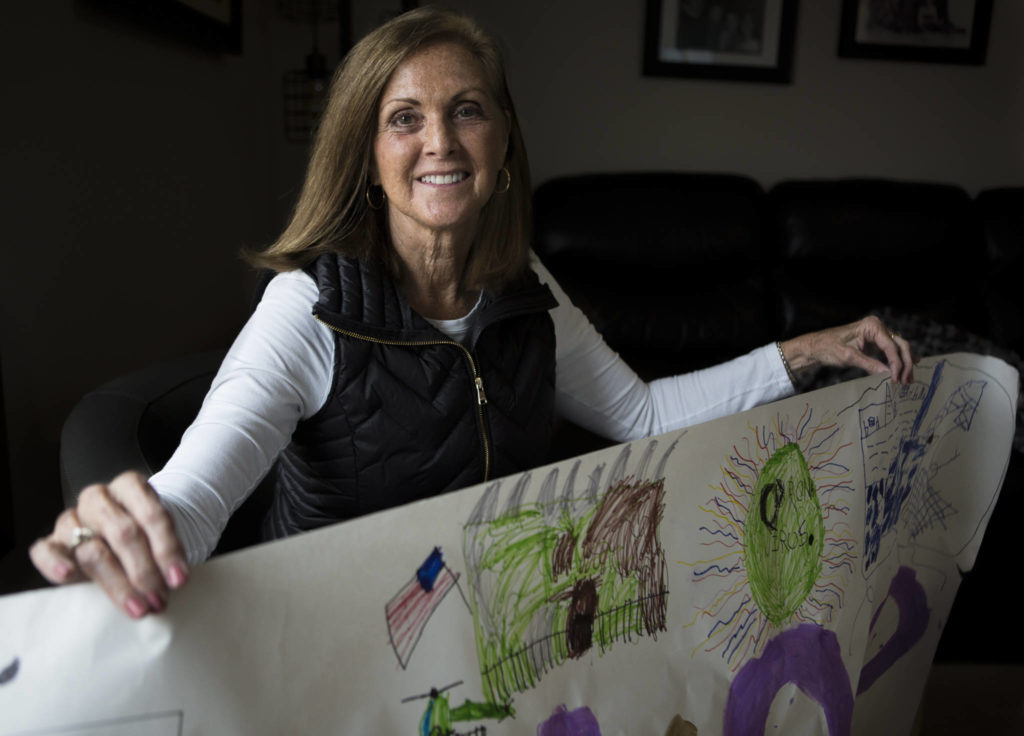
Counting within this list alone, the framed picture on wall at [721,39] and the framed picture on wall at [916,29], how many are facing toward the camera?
2

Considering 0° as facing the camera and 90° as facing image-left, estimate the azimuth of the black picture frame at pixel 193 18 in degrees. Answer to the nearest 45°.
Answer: approximately 315°

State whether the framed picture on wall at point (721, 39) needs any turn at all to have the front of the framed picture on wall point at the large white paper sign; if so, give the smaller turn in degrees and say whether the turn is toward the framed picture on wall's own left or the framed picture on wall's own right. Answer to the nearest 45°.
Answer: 0° — it already faces it

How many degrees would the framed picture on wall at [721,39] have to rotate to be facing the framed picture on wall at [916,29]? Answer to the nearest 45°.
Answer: approximately 90° to its left

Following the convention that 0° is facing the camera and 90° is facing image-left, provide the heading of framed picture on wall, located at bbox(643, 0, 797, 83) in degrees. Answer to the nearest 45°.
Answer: approximately 0°

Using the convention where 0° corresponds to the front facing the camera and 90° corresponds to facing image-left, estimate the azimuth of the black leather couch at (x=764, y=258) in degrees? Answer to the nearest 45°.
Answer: approximately 0°

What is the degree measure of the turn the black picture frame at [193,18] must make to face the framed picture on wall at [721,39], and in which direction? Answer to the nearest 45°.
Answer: approximately 45° to its left

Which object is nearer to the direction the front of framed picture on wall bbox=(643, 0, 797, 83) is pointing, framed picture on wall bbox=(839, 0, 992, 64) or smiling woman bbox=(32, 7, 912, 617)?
the smiling woman

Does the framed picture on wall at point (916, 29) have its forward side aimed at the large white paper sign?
yes
